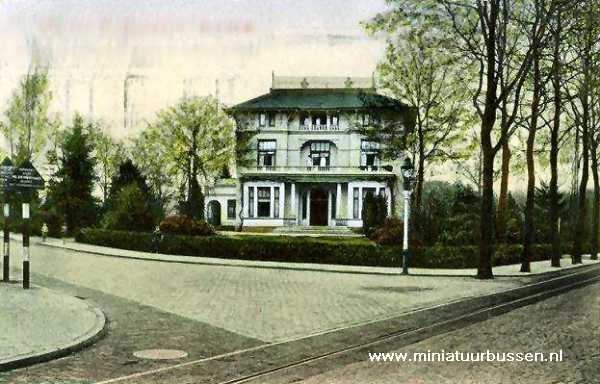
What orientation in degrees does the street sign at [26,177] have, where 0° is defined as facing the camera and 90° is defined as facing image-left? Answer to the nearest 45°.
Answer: approximately 0°

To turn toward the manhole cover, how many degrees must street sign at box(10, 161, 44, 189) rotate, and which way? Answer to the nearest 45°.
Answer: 0° — it already faces it

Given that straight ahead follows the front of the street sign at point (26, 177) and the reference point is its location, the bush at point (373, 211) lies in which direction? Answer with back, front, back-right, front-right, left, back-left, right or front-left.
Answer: back-left

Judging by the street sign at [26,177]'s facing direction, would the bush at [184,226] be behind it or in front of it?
behind

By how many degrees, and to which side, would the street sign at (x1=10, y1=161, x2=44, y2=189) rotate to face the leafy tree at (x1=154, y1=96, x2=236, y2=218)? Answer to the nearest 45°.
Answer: approximately 135° to its left

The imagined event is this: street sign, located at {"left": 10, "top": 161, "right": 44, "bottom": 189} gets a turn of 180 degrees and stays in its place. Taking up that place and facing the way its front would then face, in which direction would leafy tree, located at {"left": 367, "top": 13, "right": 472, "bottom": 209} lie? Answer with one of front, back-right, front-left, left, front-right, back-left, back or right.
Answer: front-right

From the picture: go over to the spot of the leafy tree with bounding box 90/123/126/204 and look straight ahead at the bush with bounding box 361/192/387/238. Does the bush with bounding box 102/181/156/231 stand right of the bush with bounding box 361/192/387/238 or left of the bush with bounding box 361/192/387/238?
right

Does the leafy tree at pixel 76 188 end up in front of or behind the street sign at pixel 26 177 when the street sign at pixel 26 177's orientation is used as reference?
behind

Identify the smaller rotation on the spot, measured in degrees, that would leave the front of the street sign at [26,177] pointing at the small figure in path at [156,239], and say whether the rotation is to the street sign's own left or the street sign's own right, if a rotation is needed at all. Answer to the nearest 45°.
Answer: approximately 180°
